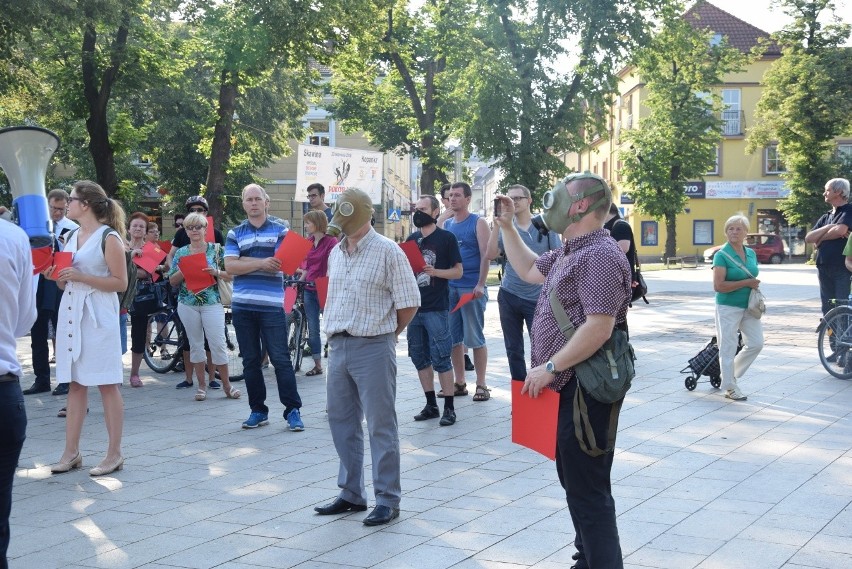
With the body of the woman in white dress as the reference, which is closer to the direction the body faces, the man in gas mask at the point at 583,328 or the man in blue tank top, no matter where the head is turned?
the man in gas mask

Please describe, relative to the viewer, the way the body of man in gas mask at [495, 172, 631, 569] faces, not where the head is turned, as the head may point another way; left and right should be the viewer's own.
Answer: facing to the left of the viewer

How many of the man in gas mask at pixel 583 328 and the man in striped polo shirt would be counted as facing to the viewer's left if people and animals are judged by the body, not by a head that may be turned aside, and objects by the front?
1

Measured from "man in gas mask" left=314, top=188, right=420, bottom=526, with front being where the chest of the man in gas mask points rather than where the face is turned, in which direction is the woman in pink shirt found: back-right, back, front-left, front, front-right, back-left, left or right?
back-right

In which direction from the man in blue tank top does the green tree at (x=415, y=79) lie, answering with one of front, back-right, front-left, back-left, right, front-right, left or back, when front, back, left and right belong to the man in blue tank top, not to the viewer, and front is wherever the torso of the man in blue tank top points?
back-right

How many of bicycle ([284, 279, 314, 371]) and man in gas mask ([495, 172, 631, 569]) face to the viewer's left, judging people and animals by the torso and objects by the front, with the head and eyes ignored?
1
